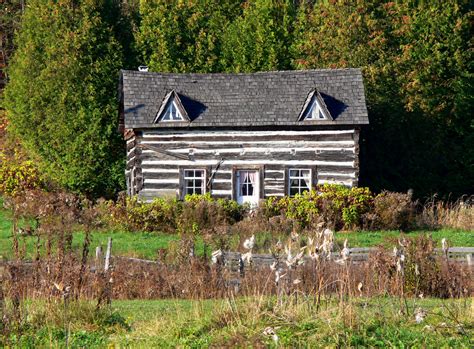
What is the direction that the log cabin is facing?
toward the camera

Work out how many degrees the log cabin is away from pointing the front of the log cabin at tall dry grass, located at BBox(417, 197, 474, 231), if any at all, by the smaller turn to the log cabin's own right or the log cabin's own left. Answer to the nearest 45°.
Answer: approximately 90° to the log cabin's own left

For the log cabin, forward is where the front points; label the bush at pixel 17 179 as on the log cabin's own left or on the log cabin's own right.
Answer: on the log cabin's own right

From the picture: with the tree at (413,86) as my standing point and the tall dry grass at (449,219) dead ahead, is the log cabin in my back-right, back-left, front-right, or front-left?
front-right
